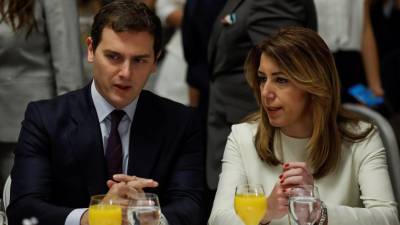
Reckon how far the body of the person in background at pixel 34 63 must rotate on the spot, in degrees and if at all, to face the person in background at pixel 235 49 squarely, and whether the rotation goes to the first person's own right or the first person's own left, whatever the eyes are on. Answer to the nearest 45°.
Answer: approximately 90° to the first person's own left

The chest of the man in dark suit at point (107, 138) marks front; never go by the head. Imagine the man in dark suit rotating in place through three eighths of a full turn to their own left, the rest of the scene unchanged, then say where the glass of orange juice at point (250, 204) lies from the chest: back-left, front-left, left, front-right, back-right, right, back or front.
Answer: right

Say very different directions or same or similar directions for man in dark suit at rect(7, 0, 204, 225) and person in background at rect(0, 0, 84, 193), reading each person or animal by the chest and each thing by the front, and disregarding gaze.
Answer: same or similar directions

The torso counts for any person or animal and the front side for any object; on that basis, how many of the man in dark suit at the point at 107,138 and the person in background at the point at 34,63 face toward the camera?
1

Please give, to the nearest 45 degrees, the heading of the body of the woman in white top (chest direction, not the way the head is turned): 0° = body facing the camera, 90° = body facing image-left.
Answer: approximately 45°

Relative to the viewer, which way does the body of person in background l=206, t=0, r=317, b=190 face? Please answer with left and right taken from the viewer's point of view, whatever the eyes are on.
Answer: facing the viewer and to the left of the viewer

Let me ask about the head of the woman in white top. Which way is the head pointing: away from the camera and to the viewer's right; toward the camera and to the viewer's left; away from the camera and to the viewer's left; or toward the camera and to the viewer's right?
toward the camera and to the viewer's left

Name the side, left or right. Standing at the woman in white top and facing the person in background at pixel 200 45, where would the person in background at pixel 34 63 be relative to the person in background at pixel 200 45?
left

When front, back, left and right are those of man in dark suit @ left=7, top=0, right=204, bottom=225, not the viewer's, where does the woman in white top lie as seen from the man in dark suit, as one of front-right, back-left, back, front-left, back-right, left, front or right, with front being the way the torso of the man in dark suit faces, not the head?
left

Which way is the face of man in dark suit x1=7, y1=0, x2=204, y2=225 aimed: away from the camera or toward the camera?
toward the camera

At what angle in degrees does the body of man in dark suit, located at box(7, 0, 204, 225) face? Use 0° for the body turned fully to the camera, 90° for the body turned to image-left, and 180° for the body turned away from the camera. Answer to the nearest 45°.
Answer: approximately 0°
